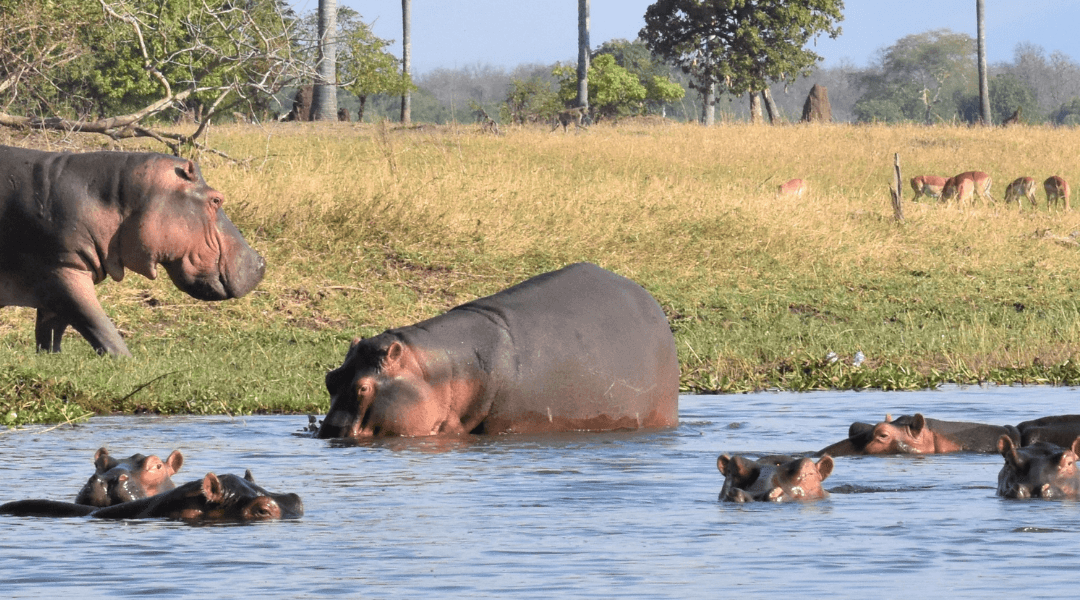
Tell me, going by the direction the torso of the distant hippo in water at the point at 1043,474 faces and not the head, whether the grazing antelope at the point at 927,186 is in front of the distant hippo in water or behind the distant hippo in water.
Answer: behind

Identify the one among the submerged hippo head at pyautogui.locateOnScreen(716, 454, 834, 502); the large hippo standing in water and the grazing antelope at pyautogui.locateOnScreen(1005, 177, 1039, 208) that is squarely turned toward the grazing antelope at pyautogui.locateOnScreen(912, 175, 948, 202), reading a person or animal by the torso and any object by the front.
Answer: the grazing antelope at pyautogui.locateOnScreen(1005, 177, 1039, 208)

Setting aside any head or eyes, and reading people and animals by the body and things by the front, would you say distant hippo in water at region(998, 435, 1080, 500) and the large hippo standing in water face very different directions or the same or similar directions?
same or similar directions

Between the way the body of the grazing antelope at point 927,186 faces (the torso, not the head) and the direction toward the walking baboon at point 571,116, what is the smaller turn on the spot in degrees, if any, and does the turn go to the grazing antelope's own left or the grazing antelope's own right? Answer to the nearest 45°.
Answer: approximately 45° to the grazing antelope's own right

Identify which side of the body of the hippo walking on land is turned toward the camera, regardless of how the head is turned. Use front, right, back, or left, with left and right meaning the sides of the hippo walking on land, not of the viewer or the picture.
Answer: right

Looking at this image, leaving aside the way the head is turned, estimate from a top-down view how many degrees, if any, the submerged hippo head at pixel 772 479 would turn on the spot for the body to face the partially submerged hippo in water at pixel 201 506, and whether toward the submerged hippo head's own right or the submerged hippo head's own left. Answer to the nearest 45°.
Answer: approximately 90° to the submerged hippo head's own right

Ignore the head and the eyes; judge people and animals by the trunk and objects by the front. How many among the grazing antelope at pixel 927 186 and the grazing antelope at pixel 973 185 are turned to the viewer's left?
2

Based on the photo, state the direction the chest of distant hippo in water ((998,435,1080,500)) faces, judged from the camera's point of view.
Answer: toward the camera

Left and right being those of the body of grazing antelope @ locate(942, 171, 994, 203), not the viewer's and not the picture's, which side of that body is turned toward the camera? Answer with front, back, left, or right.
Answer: left

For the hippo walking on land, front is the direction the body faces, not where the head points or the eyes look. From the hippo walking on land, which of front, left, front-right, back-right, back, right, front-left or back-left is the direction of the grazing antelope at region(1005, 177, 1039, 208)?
front-left

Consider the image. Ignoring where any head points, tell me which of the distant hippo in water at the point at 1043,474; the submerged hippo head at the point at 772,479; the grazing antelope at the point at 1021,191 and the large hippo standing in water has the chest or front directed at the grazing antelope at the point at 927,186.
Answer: the grazing antelope at the point at 1021,191

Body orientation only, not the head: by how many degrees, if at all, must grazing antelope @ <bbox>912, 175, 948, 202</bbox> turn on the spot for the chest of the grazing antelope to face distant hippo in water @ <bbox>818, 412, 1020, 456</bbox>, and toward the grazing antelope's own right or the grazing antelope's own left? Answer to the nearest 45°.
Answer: approximately 90° to the grazing antelope's own left

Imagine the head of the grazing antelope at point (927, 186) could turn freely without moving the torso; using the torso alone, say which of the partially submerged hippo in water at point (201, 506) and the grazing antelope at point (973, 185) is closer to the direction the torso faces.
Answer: the partially submerged hippo in water

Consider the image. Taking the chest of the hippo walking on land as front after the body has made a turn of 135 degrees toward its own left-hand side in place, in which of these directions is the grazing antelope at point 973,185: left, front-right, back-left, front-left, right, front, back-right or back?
right

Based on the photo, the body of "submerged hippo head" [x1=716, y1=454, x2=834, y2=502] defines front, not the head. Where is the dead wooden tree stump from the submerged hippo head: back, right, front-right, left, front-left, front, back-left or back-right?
back

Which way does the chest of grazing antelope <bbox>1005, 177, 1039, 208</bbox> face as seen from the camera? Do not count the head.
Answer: to the viewer's left

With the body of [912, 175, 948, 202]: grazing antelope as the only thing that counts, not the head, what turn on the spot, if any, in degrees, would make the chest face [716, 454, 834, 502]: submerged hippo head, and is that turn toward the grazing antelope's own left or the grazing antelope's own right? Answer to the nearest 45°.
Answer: approximately 90° to the grazing antelope's own left

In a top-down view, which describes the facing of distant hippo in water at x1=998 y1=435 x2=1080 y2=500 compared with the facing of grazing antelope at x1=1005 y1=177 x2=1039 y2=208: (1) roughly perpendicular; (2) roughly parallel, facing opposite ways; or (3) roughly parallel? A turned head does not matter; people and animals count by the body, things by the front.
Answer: roughly perpendicular

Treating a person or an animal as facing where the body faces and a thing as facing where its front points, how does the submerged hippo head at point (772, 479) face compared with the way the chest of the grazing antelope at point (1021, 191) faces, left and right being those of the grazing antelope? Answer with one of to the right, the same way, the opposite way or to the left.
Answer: to the left

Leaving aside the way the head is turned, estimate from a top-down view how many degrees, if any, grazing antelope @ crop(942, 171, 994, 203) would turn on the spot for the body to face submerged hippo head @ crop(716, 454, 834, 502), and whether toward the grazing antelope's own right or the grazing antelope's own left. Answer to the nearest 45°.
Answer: approximately 90° to the grazing antelope's own left

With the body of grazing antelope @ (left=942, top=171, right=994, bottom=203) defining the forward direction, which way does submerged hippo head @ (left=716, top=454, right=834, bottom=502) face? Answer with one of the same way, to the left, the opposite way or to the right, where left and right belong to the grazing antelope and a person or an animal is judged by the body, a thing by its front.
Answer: to the left
